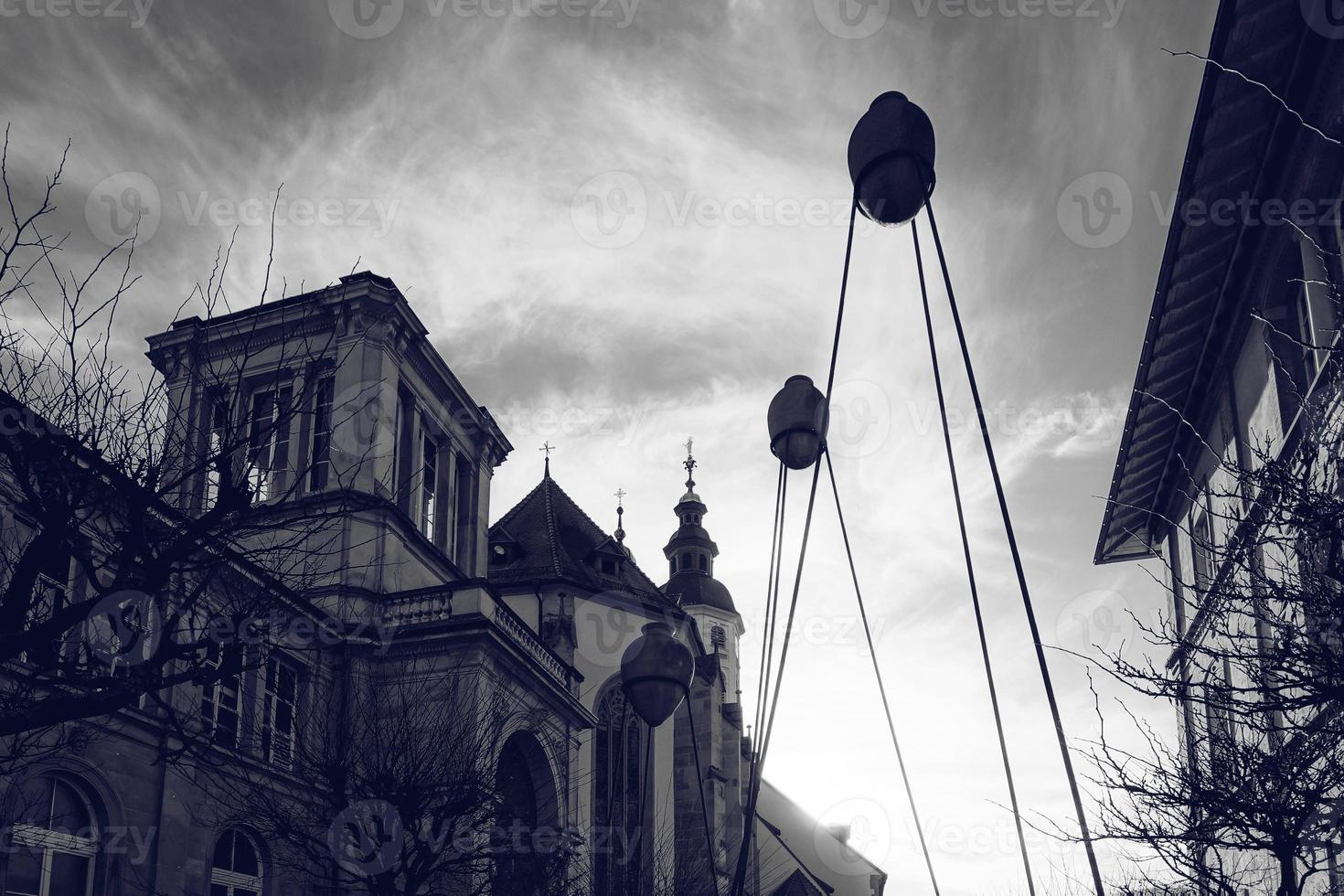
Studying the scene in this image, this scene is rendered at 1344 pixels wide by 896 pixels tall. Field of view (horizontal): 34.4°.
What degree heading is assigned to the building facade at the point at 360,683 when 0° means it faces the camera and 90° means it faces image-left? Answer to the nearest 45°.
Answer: approximately 315°

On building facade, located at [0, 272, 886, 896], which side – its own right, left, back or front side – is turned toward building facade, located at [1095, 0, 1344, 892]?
front

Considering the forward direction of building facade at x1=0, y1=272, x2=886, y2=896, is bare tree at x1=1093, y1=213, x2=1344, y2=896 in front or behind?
in front
